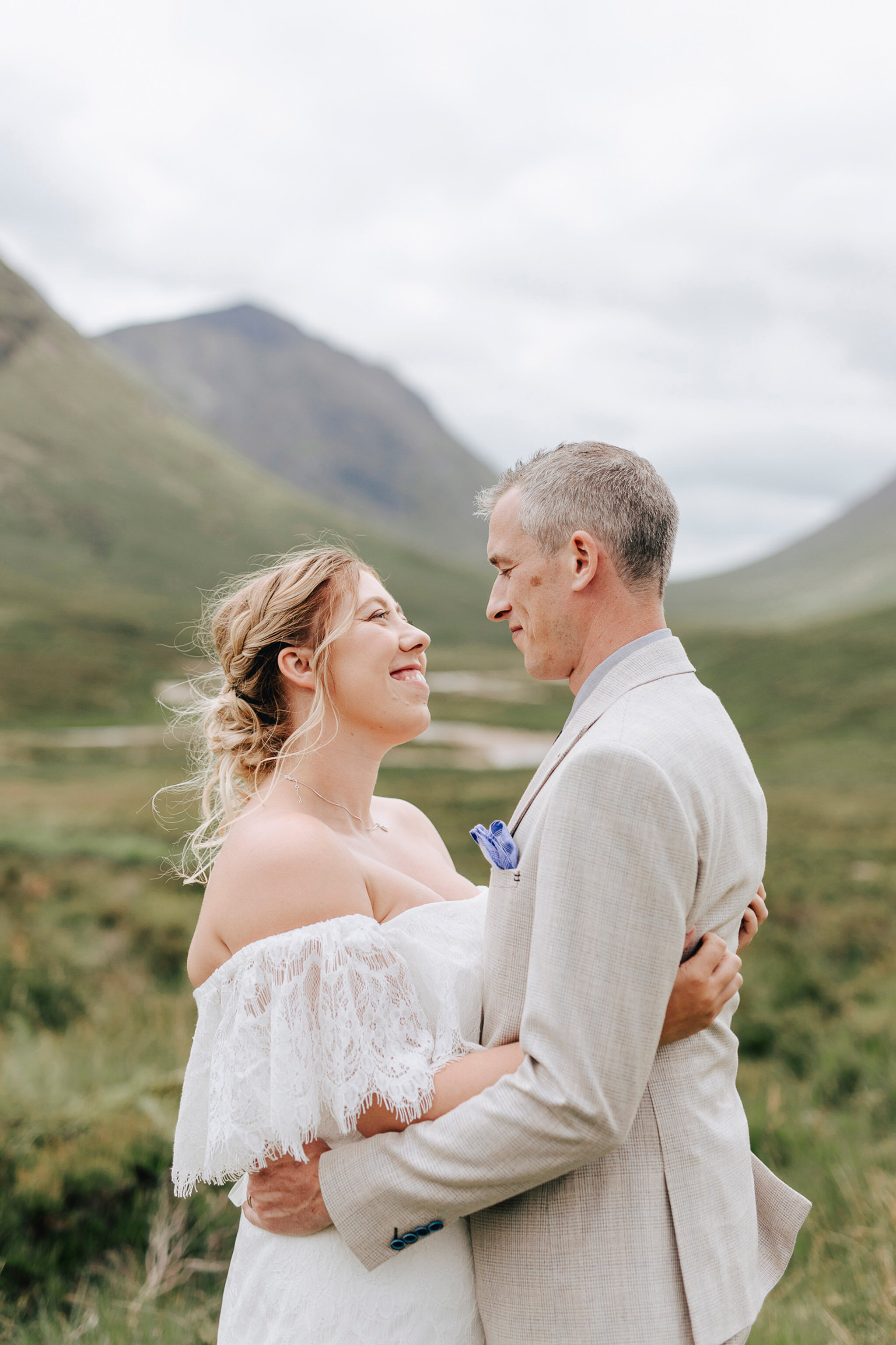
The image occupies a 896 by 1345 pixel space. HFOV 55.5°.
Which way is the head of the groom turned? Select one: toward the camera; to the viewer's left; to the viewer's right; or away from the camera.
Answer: to the viewer's left

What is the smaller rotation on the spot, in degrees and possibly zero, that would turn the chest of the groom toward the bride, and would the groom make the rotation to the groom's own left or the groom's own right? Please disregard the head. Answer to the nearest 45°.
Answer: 0° — they already face them

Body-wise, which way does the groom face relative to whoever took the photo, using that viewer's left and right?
facing to the left of the viewer

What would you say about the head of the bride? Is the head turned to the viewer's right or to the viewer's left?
to the viewer's right
